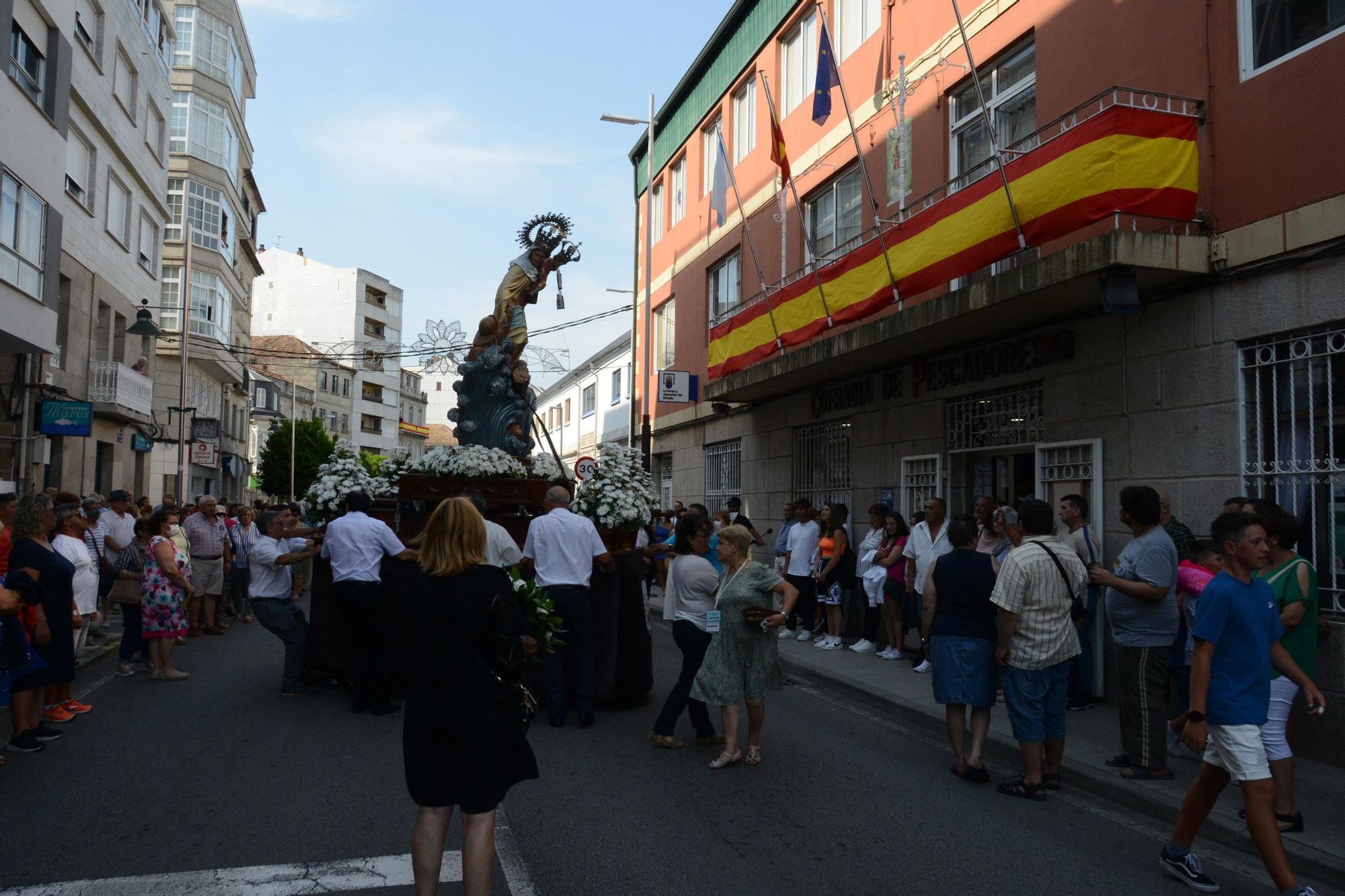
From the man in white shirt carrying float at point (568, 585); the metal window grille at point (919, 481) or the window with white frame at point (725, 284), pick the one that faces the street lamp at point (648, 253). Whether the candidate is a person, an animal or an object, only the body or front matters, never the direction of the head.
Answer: the man in white shirt carrying float

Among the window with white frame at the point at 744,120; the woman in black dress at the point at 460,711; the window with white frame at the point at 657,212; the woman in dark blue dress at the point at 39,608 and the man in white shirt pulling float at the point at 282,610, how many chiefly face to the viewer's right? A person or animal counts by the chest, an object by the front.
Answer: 2

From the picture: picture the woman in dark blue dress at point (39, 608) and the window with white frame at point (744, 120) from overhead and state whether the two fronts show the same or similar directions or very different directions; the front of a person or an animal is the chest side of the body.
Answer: very different directions

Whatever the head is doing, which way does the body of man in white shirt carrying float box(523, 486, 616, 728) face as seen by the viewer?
away from the camera

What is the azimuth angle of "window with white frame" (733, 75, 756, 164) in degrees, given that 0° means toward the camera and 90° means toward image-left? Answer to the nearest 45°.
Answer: approximately 45°

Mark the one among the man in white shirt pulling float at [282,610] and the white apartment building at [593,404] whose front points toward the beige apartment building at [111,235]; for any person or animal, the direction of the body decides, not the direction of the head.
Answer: the white apartment building at [593,404]

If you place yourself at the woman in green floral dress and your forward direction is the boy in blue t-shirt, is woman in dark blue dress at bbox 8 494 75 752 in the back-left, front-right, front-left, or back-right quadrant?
back-right

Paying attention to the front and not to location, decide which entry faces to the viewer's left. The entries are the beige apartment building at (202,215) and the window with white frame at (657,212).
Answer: the window with white frame

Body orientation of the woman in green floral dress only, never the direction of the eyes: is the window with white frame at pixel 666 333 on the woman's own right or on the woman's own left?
on the woman's own right
